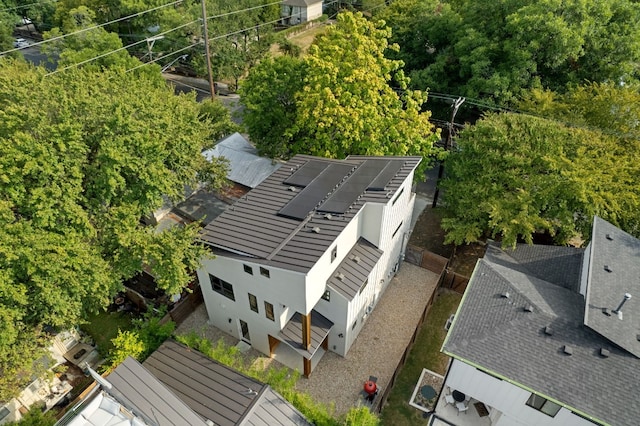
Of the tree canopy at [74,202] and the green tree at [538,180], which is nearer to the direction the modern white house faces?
the tree canopy

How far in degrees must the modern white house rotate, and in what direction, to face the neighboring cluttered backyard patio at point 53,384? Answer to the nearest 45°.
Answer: approximately 45° to its right

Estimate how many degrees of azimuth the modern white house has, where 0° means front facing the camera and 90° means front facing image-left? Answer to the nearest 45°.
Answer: approximately 45°

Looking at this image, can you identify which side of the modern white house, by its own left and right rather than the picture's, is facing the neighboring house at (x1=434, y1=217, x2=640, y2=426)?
left

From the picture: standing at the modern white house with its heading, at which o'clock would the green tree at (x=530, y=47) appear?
The green tree is roughly at 6 o'clock from the modern white house.

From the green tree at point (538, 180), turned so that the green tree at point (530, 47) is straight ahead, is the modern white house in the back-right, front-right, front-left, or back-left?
back-left

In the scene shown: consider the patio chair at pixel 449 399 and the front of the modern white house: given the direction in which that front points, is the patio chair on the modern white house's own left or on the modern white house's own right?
on the modern white house's own left
